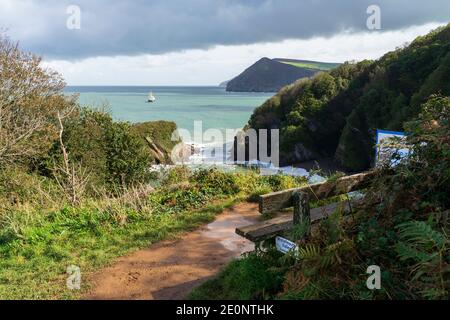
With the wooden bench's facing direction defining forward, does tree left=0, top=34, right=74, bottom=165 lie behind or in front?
in front

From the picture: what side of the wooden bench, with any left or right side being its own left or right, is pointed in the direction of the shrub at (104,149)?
front
